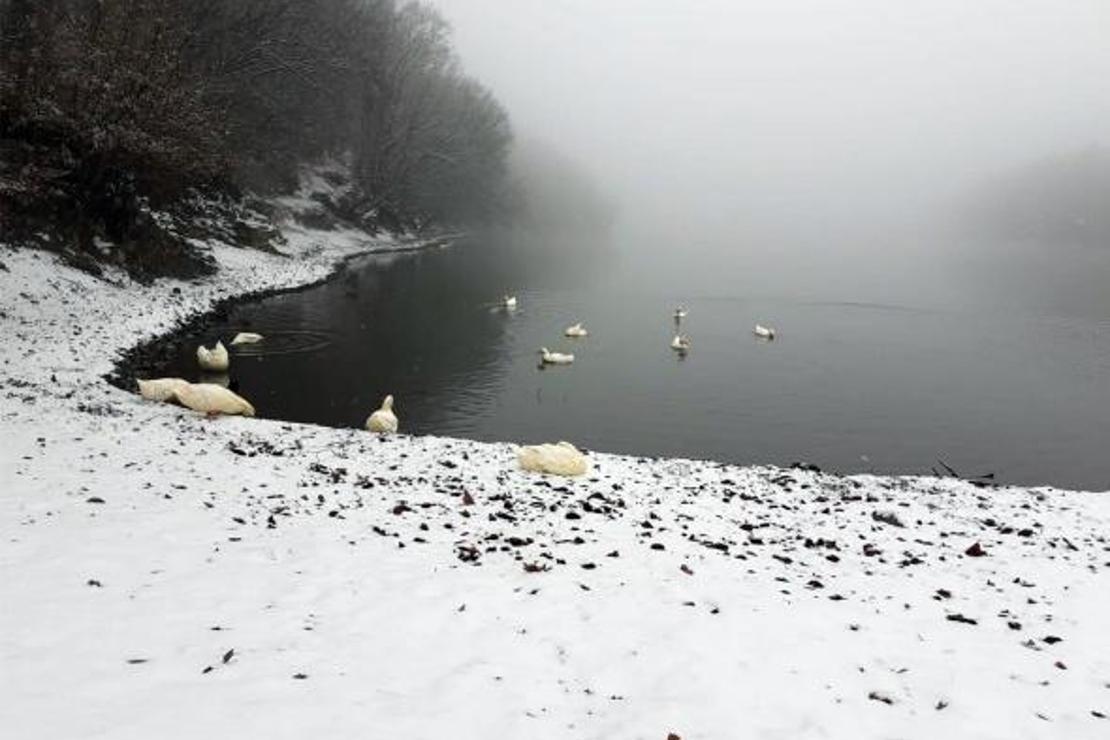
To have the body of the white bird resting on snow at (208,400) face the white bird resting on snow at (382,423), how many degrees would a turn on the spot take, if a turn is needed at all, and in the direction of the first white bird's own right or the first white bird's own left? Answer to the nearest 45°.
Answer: approximately 180°

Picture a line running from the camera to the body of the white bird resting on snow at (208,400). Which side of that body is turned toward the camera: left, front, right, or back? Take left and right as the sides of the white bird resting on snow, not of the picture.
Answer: left

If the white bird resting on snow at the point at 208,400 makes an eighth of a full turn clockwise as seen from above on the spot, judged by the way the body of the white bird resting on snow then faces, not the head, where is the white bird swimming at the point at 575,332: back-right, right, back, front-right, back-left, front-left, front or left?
right

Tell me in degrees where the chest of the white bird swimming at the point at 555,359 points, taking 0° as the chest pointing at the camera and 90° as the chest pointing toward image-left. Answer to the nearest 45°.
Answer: approximately 90°

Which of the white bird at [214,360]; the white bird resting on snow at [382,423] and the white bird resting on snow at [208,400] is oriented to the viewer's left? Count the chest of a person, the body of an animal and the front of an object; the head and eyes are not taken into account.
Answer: the white bird resting on snow at [208,400]

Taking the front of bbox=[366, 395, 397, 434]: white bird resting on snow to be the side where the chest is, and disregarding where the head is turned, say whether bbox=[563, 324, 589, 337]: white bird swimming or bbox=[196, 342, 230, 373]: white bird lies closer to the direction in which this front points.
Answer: the white bird swimming

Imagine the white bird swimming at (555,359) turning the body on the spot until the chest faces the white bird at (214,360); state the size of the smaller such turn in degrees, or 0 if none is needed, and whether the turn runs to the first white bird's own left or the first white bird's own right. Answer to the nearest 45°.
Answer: approximately 45° to the first white bird's own left
